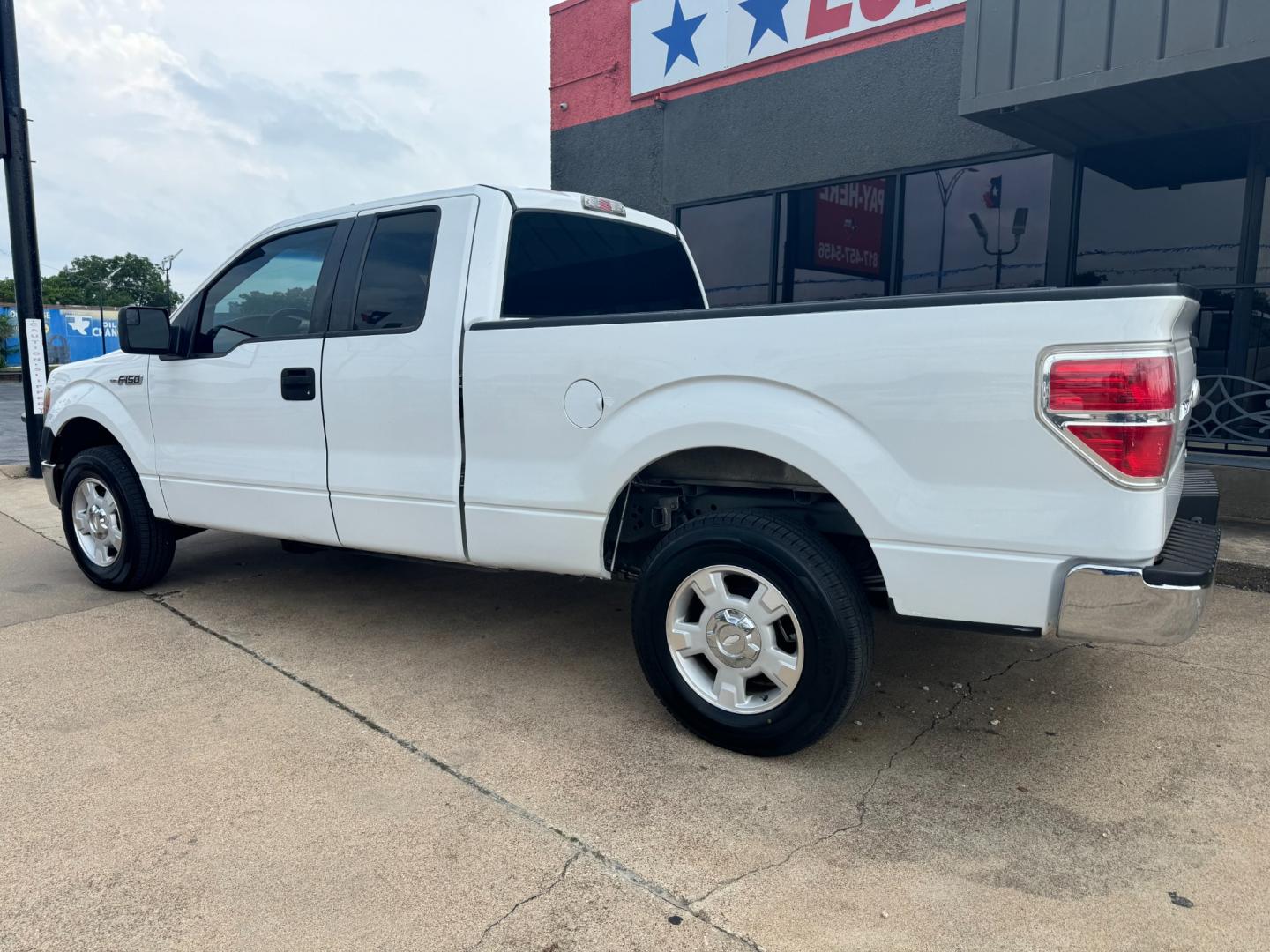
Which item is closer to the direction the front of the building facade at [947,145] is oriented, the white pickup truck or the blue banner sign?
the white pickup truck

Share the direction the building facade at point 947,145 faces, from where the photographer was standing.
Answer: facing the viewer and to the left of the viewer

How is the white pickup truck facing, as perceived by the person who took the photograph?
facing away from the viewer and to the left of the viewer

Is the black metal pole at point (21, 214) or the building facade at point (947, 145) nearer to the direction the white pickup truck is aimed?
the black metal pole

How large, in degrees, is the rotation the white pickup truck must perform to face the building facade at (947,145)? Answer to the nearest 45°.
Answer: approximately 90° to its right

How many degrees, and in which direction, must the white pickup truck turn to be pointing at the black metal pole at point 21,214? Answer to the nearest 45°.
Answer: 0° — it already faces it

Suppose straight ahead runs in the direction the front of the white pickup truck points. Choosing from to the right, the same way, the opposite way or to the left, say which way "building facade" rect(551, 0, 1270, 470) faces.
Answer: to the left

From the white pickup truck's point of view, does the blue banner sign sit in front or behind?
in front

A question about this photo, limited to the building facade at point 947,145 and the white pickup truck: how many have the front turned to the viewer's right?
0

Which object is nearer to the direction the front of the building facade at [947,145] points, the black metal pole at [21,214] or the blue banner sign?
the black metal pole

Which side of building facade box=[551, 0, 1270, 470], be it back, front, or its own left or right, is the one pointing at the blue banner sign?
right
